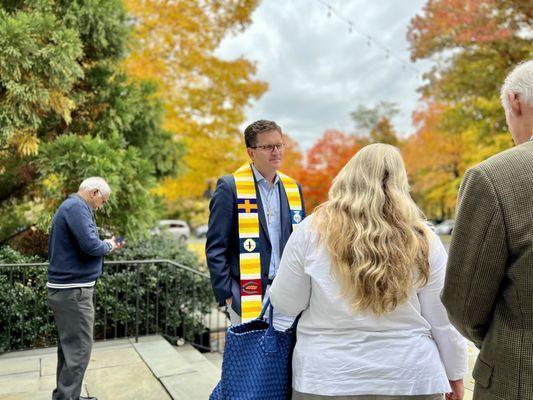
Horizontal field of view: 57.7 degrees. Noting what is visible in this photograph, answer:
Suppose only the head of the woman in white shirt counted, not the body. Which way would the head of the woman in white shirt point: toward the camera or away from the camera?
away from the camera

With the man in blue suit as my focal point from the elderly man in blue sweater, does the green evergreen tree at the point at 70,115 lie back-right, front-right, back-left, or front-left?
back-left

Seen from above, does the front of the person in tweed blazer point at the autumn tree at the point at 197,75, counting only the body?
yes

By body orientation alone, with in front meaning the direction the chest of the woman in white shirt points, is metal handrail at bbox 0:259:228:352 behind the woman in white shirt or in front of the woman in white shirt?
in front

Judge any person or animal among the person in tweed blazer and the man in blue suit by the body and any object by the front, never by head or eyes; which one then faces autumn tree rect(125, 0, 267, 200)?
the person in tweed blazer

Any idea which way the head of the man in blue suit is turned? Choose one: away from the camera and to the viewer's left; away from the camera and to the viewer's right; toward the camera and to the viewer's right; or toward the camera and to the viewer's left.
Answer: toward the camera and to the viewer's right

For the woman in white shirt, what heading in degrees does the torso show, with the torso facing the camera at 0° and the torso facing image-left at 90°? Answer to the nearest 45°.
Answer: approximately 180°

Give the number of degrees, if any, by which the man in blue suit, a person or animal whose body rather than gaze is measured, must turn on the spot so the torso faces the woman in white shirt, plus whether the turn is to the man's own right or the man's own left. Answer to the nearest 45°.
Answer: approximately 45° to the man's own right

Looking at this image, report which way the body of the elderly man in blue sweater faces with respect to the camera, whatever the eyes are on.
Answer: to the viewer's right

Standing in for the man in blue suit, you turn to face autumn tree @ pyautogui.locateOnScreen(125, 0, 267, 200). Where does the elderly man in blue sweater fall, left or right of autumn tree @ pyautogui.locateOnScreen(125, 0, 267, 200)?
left
